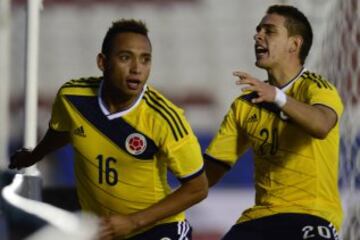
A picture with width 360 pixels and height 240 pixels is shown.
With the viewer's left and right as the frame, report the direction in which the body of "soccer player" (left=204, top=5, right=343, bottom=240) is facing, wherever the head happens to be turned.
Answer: facing the viewer and to the left of the viewer

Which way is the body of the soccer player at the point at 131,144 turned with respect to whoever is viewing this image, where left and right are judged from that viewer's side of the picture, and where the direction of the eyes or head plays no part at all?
facing the viewer

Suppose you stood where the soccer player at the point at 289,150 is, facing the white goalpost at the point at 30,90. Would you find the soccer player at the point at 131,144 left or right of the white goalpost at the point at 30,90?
left

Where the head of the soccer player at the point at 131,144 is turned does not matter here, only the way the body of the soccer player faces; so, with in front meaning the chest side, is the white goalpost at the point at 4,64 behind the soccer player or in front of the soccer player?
behind

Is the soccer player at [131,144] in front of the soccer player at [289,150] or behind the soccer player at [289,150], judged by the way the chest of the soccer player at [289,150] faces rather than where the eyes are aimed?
in front

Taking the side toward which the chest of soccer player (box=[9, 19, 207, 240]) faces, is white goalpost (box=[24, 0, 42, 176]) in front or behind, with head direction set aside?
behind

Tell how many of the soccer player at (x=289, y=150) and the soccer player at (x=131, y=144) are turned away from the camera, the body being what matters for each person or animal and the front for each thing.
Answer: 0

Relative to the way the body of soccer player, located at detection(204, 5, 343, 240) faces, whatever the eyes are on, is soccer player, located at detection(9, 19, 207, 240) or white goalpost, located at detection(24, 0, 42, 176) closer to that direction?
the soccer player
